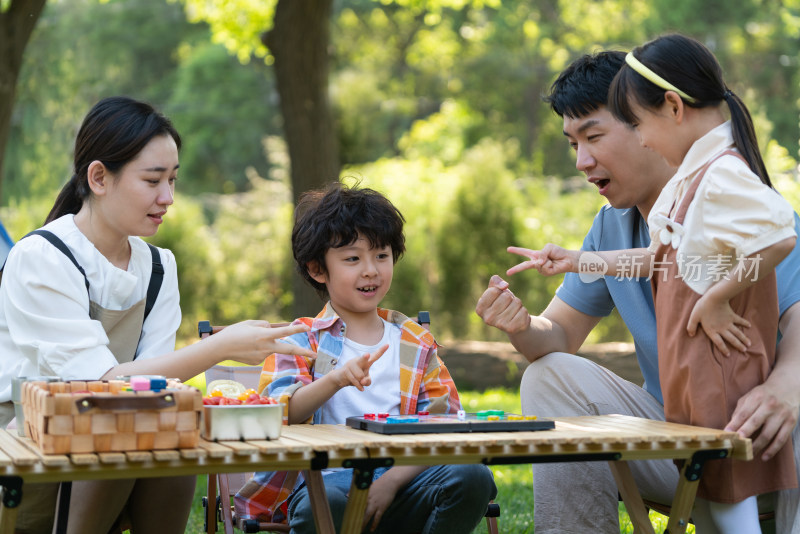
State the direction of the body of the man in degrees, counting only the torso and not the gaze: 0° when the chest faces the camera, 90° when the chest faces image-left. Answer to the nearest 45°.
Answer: approximately 45°

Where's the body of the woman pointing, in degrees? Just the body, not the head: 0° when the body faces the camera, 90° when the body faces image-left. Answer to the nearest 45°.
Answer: approximately 315°

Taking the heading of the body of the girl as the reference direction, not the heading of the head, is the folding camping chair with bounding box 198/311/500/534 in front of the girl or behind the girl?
in front

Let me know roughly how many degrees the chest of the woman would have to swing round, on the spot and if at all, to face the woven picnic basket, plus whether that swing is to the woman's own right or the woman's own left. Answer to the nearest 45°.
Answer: approximately 45° to the woman's own right

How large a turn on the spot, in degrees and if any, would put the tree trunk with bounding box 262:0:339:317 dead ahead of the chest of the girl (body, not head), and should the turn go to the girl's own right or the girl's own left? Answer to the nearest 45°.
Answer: approximately 45° to the girl's own right

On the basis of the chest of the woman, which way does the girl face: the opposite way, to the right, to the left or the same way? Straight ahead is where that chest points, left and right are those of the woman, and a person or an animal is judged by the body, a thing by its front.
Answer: the opposite way

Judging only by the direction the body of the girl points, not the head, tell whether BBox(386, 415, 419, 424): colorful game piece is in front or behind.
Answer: in front

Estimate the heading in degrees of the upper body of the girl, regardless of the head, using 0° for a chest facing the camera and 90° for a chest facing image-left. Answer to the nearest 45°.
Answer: approximately 90°

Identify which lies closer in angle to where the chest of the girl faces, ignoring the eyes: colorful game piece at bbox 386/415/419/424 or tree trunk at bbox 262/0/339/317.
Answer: the colorful game piece

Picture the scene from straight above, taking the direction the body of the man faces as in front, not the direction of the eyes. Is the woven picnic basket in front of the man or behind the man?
in front

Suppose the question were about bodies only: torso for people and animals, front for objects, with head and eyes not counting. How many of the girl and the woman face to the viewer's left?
1

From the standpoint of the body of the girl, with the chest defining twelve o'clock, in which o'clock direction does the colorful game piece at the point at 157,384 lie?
The colorful game piece is roughly at 11 o'clock from the girl.
